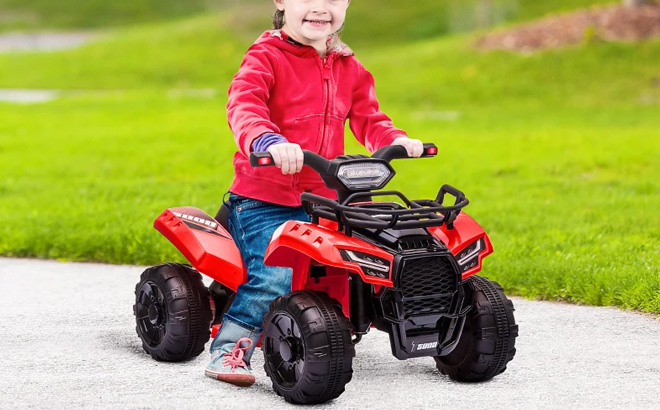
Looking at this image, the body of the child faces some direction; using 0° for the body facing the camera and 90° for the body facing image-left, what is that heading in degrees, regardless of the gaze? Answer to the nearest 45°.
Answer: approximately 315°

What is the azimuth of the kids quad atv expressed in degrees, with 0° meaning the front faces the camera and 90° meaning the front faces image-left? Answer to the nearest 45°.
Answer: approximately 315°
